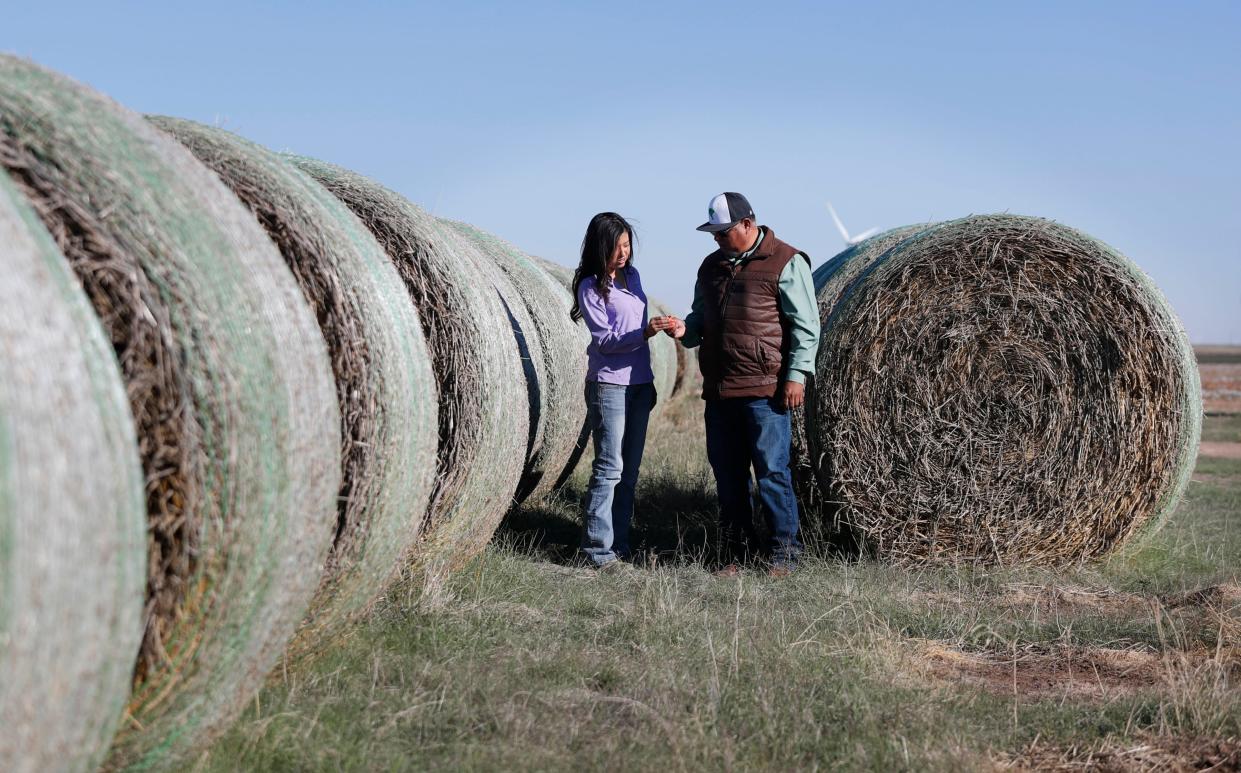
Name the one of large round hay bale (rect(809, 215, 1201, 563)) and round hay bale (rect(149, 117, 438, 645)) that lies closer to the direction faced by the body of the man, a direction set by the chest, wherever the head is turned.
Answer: the round hay bale

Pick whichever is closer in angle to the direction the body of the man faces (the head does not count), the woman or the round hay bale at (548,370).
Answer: the woman

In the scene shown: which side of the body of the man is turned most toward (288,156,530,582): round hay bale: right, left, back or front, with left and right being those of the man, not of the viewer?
front

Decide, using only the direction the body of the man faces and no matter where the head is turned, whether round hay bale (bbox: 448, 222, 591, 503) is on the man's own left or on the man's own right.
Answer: on the man's own right

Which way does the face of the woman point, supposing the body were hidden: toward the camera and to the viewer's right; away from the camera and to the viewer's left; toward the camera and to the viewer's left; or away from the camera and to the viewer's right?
toward the camera and to the viewer's right

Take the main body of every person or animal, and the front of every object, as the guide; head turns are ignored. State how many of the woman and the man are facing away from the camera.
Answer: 0

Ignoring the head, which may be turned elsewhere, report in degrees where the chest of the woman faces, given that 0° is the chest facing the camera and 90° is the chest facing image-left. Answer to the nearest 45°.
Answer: approximately 315°

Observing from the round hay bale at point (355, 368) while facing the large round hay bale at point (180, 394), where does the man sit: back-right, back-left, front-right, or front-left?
back-left

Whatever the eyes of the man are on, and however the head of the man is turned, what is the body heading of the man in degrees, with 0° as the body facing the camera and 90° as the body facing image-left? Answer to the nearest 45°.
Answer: approximately 45°

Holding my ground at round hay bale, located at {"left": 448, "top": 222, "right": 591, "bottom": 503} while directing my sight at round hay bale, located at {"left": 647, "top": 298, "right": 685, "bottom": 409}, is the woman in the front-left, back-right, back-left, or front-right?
back-right

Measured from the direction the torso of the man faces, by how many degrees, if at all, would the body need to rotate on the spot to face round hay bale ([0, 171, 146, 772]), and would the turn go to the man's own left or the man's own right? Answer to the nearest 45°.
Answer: approximately 45° to the man's own left
